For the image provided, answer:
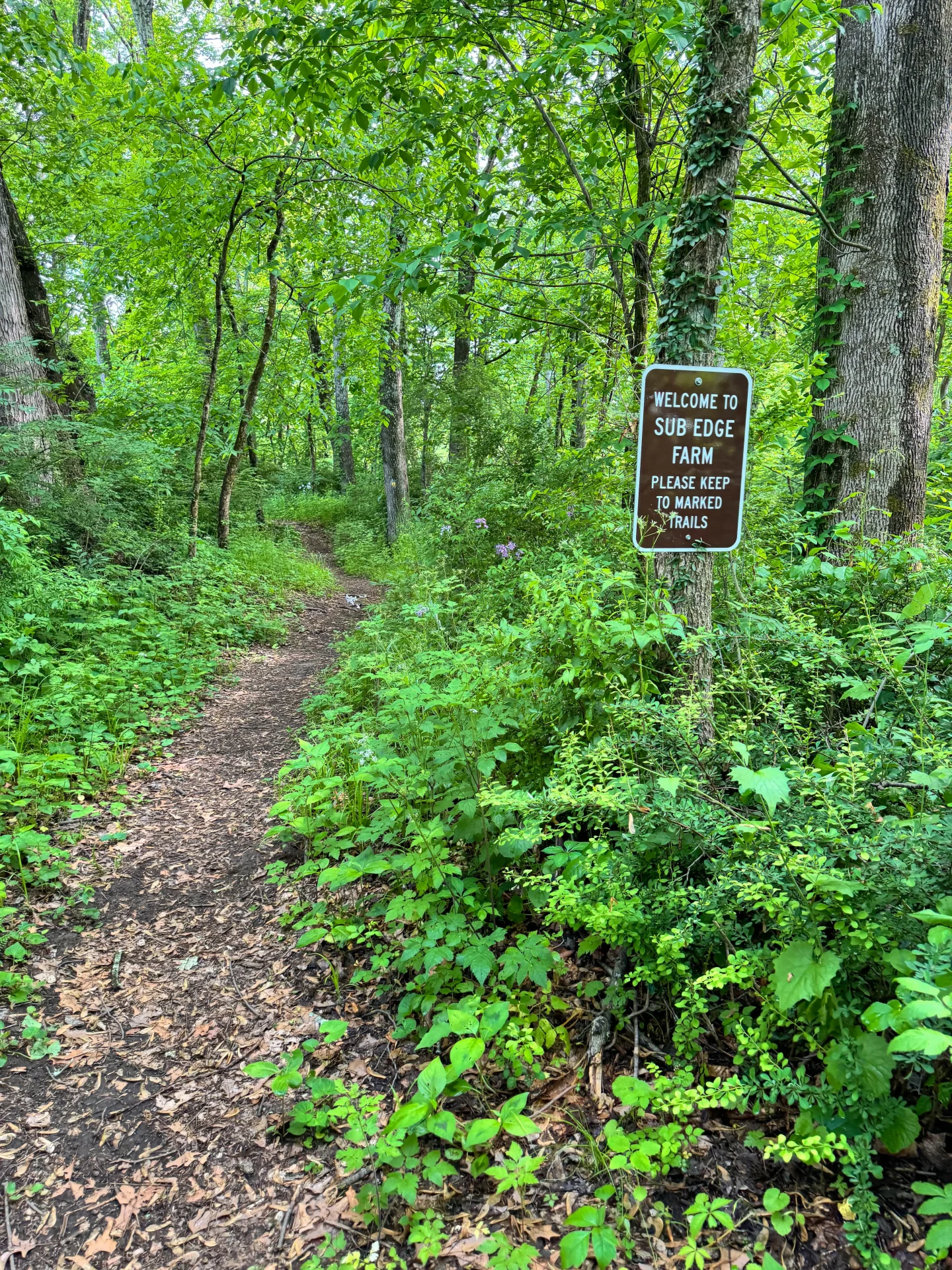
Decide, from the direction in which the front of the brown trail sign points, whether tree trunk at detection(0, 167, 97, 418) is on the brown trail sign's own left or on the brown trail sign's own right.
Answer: on the brown trail sign's own right

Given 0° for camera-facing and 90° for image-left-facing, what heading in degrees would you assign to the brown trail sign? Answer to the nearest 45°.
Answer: approximately 0°

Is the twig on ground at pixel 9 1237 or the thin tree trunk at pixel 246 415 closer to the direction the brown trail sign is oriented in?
the twig on ground

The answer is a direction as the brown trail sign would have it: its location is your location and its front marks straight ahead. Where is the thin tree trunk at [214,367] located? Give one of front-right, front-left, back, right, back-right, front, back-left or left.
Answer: back-right

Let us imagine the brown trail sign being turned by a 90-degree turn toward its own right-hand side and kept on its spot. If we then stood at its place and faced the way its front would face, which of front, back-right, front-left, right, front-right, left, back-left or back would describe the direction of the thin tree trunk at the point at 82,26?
front-right
